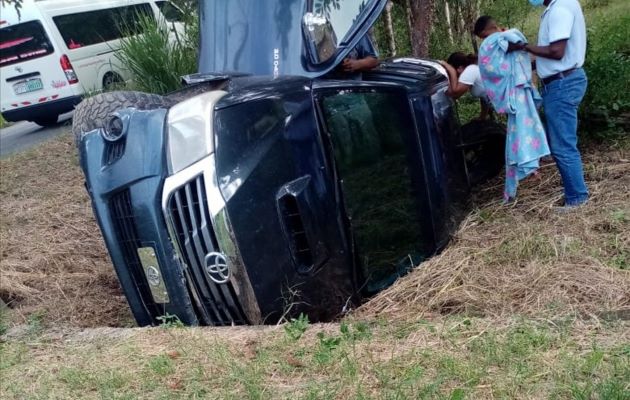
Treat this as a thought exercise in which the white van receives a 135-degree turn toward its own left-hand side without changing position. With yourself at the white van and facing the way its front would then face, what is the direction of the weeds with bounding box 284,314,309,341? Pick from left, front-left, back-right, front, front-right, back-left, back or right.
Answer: left

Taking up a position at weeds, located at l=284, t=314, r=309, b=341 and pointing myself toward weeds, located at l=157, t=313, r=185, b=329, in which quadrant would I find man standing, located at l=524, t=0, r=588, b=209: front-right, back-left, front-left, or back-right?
back-right

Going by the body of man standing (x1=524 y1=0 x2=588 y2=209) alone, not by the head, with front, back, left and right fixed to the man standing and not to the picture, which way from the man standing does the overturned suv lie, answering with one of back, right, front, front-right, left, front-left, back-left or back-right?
front-left

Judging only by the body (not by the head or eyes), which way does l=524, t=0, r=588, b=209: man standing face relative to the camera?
to the viewer's left

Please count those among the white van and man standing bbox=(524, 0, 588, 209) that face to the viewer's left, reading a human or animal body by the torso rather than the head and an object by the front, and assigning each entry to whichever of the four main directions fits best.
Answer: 1

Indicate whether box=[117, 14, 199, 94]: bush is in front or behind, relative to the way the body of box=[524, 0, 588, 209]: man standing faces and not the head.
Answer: in front
